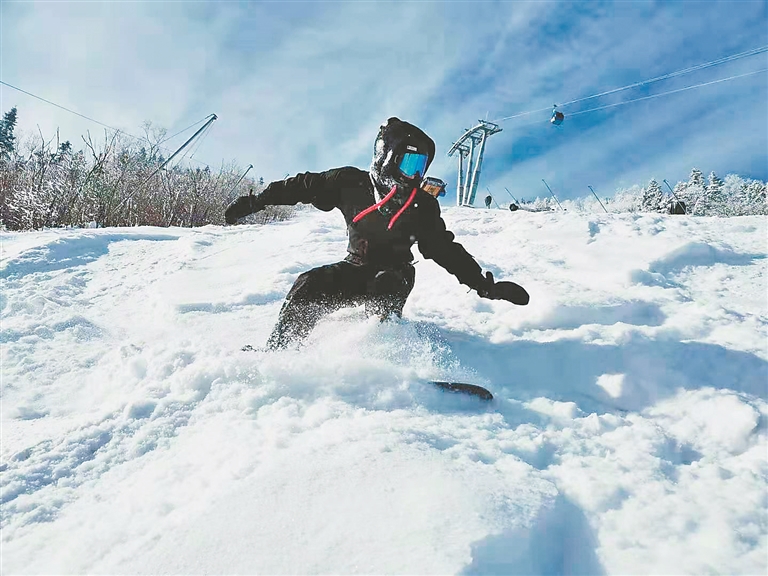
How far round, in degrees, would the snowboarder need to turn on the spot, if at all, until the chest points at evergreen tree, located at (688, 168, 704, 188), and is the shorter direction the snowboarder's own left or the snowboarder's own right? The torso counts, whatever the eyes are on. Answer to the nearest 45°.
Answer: approximately 135° to the snowboarder's own left

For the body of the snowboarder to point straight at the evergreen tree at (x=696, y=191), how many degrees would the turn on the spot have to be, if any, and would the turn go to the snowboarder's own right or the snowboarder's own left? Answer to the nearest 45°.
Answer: approximately 135° to the snowboarder's own left

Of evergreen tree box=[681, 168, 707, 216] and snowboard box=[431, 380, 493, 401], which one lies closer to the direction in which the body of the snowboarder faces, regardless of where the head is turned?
the snowboard

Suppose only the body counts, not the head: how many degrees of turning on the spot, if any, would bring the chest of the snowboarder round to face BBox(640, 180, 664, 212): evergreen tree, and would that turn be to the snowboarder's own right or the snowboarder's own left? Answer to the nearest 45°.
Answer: approximately 135° to the snowboarder's own left

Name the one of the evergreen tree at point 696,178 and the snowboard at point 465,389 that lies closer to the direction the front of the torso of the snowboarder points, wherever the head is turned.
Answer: the snowboard

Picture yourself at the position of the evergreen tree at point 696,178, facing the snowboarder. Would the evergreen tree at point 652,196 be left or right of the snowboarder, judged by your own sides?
right

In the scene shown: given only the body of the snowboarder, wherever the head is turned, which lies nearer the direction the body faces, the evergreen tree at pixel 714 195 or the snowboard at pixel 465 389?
the snowboard

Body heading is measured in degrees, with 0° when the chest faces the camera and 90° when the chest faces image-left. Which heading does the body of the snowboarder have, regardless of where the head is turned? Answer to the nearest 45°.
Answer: approximately 0°

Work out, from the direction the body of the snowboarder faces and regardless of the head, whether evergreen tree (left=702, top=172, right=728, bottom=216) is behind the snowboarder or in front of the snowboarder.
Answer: behind
